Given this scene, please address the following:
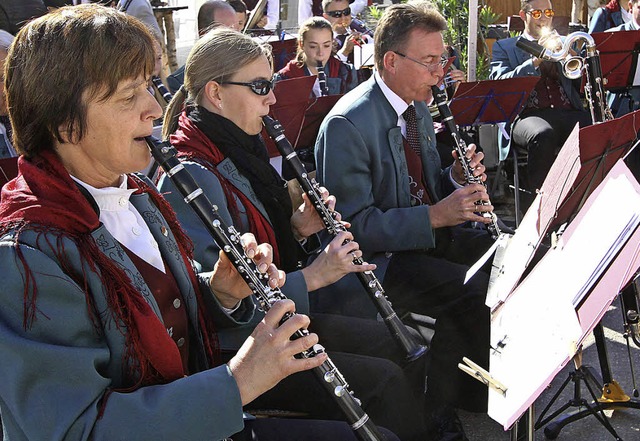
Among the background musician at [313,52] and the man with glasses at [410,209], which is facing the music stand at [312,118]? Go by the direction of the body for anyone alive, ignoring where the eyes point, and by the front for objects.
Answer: the background musician

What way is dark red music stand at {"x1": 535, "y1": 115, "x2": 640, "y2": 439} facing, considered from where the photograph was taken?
facing the viewer and to the left of the viewer

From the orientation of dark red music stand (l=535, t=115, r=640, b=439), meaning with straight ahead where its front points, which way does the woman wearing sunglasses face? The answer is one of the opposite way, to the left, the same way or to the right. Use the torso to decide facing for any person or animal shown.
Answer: the opposite way

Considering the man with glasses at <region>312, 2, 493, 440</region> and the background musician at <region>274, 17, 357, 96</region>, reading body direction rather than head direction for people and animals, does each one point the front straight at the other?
no

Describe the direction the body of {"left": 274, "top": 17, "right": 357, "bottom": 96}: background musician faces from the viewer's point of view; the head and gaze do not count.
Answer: toward the camera

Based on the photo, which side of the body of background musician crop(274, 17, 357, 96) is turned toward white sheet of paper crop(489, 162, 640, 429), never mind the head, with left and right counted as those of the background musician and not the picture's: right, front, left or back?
front

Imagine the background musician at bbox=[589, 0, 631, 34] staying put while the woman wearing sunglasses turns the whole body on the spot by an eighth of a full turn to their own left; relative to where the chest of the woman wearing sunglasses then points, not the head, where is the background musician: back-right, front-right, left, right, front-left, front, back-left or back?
front

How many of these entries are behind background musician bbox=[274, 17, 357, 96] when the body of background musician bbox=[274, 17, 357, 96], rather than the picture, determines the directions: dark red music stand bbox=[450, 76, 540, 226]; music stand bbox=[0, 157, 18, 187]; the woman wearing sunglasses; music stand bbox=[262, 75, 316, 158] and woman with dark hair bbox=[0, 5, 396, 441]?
0

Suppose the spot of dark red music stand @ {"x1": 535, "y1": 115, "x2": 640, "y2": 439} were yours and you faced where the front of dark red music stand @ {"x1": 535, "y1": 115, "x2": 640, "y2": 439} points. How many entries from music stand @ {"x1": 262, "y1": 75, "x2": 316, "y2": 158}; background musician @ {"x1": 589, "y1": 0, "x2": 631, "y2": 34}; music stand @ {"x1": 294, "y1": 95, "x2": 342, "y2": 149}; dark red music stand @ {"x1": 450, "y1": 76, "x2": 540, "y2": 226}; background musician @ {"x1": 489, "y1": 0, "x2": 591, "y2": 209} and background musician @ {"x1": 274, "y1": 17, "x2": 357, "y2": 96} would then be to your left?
0

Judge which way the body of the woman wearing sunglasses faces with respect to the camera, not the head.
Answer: to the viewer's right

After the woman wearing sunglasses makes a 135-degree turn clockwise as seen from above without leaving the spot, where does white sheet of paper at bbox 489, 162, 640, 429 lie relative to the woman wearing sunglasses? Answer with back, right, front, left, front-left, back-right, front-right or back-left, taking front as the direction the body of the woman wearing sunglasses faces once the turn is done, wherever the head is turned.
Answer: left

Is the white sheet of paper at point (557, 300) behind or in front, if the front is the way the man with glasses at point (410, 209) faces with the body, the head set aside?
in front
